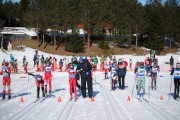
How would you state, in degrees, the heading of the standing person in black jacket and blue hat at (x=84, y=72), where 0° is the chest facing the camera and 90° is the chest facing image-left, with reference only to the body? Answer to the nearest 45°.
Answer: approximately 45°
